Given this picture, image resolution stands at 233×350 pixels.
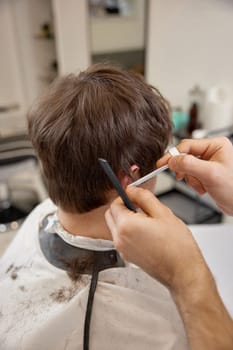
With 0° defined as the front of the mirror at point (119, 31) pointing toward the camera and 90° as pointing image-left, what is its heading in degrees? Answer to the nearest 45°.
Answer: approximately 0°

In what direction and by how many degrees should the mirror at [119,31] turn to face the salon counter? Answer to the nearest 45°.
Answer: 0° — it already faces it
